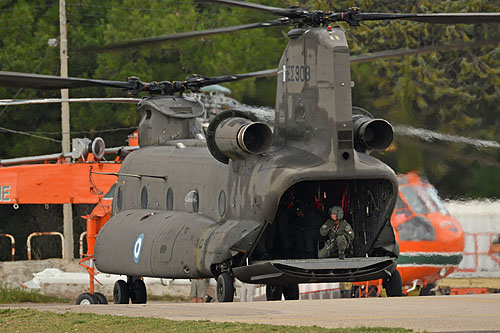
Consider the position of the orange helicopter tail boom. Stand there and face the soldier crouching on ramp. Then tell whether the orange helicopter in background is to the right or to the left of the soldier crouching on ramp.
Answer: left

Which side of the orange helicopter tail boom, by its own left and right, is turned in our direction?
right

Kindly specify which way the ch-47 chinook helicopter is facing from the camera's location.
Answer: facing away from the viewer and to the left of the viewer

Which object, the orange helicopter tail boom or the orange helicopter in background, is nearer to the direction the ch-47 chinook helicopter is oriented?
the orange helicopter tail boom
